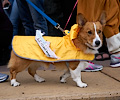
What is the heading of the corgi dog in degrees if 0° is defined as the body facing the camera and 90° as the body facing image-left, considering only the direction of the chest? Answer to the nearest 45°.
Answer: approximately 270°

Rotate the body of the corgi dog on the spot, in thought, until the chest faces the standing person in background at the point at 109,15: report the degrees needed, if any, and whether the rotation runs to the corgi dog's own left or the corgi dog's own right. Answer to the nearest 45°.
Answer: approximately 45° to the corgi dog's own left
